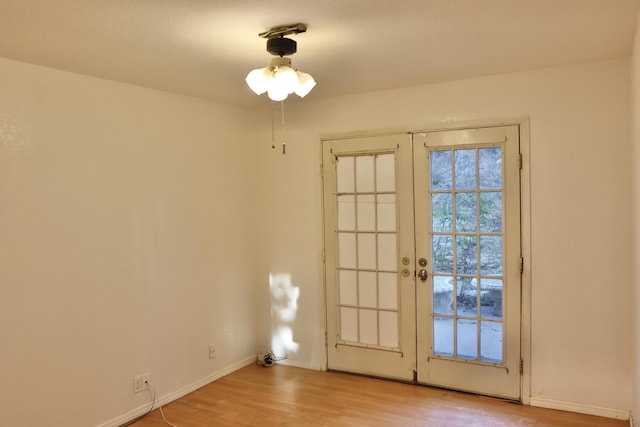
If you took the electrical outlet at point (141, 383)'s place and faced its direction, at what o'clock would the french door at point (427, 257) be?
The french door is roughly at 11 o'clock from the electrical outlet.

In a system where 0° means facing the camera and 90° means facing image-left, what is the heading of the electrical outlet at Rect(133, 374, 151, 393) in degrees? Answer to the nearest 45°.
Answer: approximately 315°

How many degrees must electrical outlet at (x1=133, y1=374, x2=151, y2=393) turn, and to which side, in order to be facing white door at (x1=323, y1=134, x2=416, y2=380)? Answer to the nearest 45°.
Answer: approximately 45° to its left
